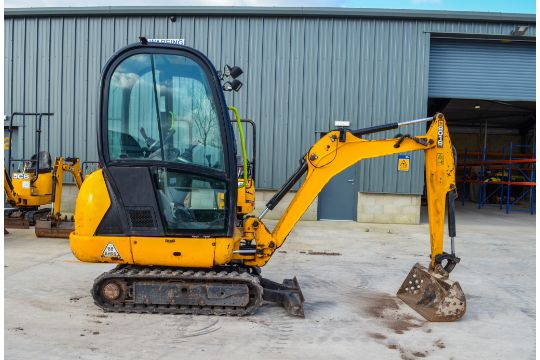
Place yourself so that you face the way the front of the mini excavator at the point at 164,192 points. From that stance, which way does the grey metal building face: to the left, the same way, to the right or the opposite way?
to the right

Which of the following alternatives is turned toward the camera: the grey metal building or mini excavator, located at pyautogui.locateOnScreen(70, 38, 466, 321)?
the grey metal building

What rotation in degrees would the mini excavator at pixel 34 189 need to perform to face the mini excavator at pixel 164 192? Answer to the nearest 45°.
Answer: approximately 45° to its right

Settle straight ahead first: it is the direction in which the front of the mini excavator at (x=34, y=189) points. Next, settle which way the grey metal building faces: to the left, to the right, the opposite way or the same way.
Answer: to the right

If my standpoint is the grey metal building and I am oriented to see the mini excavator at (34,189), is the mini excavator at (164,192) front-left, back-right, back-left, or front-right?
front-left

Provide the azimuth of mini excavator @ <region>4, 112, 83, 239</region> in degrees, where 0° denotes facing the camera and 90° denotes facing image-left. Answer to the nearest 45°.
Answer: approximately 315°

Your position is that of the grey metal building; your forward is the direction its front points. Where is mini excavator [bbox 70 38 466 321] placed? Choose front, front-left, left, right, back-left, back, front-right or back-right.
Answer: front

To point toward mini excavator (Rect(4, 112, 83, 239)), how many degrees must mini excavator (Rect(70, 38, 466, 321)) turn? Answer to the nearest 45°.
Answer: approximately 135° to its left

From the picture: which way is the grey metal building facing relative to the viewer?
toward the camera

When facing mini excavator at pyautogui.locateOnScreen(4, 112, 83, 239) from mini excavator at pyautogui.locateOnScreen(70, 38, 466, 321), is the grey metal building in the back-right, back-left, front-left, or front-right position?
front-right

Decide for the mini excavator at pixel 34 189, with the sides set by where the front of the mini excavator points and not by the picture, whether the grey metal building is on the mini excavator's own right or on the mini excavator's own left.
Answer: on the mini excavator's own left

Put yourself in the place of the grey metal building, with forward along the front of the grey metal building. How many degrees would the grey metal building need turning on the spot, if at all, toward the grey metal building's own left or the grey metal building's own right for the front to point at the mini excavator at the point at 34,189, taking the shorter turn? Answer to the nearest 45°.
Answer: approximately 45° to the grey metal building's own right

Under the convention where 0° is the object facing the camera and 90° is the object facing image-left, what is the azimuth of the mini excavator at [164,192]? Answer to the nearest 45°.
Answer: approximately 270°

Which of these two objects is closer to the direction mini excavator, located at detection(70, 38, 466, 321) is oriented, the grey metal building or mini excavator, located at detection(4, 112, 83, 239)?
the grey metal building

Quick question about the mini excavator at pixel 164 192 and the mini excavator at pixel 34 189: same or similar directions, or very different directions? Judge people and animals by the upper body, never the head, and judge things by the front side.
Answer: same or similar directions
